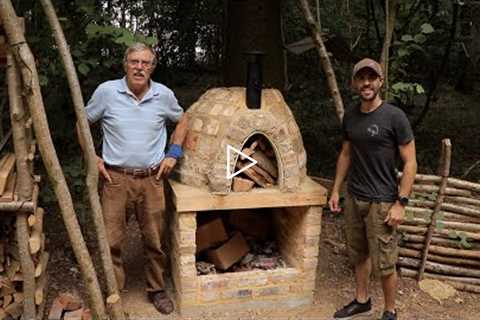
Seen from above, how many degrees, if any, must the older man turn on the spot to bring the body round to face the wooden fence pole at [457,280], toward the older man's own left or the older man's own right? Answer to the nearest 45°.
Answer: approximately 90° to the older man's own left

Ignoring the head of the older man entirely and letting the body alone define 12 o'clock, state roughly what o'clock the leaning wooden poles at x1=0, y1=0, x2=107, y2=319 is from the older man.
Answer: The leaning wooden poles is roughly at 2 o'clock from the older man.

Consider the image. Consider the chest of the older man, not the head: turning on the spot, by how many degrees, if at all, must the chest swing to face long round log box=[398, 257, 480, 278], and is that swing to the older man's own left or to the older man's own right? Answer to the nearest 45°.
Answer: approximately 90° to the older man's own left

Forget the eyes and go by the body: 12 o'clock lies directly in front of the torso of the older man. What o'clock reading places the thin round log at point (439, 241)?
The thin round log is roughly at 9 o'clock from the older man.

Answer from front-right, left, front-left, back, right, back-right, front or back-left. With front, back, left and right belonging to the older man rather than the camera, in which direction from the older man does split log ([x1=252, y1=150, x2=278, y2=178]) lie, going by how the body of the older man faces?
left

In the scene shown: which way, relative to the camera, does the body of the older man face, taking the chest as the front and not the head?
toward the camera

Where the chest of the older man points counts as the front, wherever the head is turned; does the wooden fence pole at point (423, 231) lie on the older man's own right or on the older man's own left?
on the older man's own left

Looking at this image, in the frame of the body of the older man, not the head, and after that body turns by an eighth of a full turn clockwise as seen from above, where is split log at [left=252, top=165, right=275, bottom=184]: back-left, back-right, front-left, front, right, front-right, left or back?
back-left

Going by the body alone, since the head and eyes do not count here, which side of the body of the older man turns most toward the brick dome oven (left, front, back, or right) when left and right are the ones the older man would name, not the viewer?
left

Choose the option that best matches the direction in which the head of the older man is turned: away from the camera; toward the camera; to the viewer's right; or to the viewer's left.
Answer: toward the camera

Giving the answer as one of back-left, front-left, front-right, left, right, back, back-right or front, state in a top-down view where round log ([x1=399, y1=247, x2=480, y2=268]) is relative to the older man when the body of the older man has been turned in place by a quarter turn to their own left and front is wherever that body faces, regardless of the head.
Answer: front
